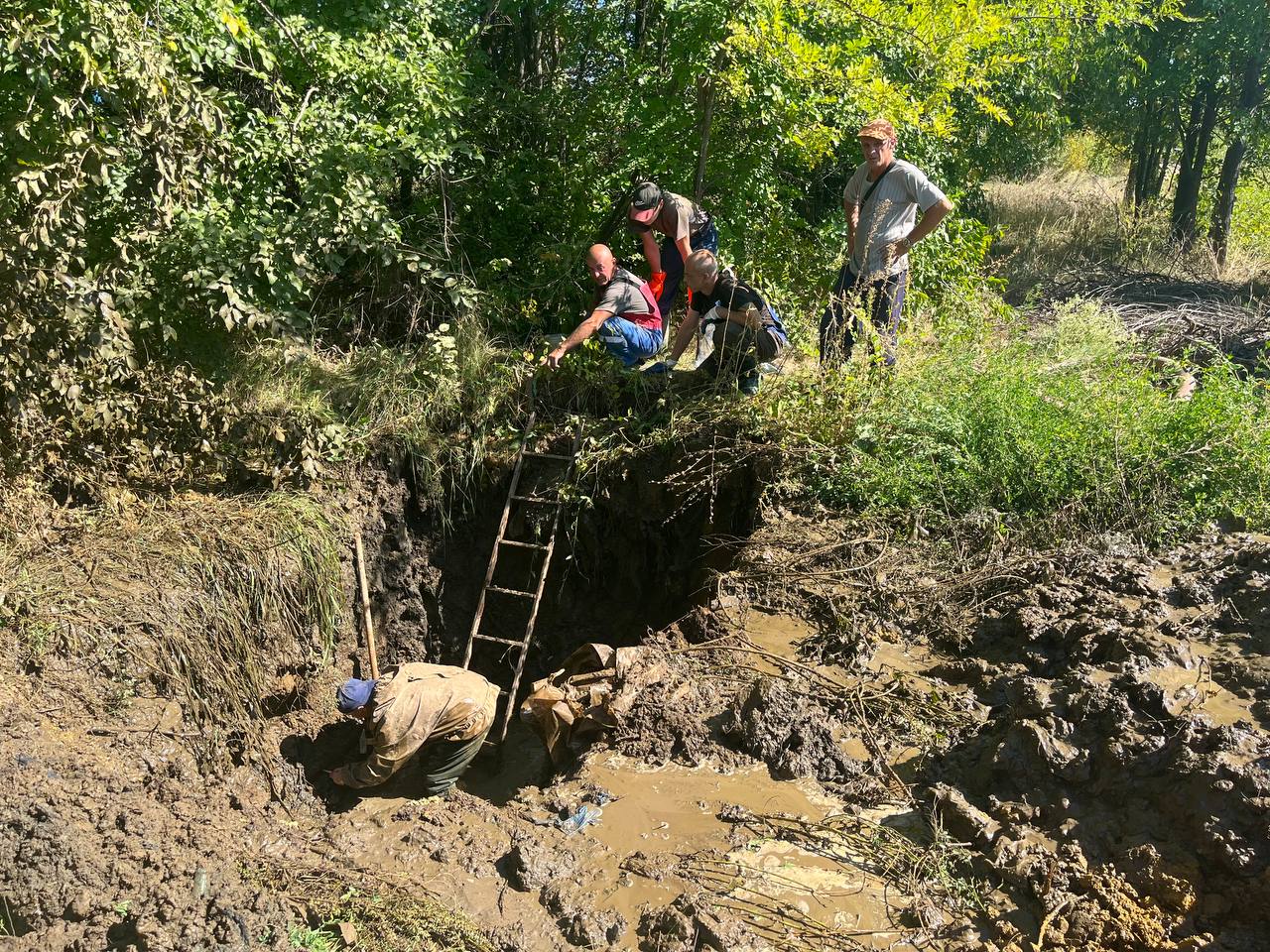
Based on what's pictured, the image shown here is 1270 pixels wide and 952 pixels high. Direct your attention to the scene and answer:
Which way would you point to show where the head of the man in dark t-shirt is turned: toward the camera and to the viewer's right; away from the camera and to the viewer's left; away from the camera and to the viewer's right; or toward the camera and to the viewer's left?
toward the camera and to the viewer's left

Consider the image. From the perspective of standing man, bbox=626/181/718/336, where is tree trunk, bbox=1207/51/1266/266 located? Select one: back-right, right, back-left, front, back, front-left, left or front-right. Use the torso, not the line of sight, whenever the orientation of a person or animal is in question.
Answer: back

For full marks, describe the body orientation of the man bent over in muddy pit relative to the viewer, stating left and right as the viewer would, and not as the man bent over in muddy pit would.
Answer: facing to the left of the viewer

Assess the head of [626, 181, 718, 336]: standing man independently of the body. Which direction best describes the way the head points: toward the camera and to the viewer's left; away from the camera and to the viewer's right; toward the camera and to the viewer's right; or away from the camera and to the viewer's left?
toward the camera and to the viewer's left

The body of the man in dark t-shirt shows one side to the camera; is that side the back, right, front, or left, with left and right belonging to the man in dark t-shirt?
left

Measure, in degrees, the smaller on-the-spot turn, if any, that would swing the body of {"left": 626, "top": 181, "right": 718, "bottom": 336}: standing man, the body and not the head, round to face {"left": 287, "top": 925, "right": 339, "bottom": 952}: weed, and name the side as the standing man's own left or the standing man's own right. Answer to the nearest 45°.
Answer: approximately 45° to the standing man's own left

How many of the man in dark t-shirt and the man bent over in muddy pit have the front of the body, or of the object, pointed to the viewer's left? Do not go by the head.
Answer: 2
